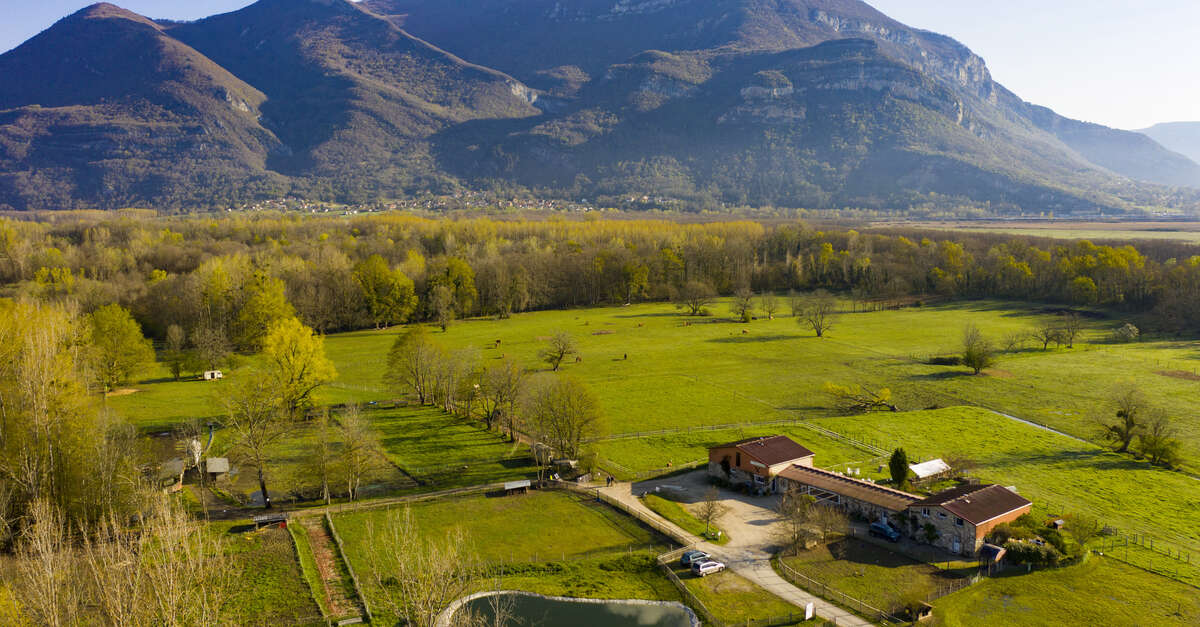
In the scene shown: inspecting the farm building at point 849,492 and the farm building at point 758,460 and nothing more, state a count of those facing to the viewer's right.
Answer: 0

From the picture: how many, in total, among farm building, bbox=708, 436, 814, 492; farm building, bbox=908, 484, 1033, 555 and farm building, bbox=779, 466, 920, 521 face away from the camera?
0

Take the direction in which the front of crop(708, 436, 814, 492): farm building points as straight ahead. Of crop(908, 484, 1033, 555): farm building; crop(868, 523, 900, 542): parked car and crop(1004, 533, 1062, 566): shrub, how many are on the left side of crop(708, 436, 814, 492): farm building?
3

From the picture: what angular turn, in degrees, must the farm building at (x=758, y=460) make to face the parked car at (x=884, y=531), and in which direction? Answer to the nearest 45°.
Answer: approximately 90° to its left

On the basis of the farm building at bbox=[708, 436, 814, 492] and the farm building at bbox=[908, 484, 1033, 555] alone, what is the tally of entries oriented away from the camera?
0

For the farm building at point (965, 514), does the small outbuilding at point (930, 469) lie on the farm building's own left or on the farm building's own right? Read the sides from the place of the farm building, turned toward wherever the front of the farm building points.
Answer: on the farm building's own right

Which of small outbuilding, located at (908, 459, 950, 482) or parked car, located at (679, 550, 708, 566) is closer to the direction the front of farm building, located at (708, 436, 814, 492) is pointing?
the parked car

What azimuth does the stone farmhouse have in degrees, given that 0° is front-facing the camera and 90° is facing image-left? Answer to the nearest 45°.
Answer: approximately 45°

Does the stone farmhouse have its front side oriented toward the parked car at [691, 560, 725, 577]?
yes
